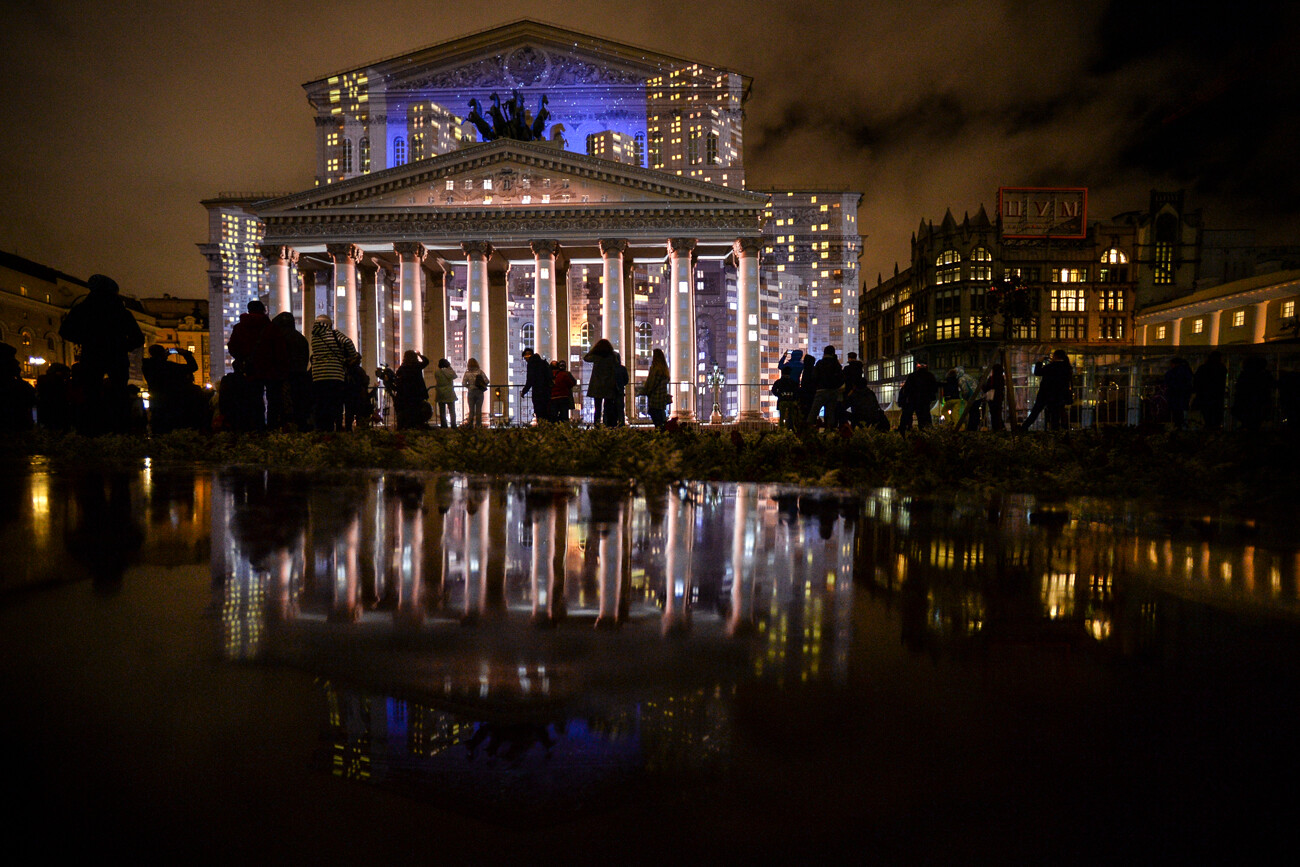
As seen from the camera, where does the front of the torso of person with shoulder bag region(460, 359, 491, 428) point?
away from the camera

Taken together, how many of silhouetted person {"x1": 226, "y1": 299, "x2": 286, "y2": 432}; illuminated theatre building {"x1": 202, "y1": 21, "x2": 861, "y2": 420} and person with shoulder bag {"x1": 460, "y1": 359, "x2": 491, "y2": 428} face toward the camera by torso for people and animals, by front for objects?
1

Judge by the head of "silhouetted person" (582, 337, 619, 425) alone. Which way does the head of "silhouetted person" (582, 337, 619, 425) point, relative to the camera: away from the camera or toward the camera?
away from the camera

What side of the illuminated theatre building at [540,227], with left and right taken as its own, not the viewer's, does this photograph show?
front

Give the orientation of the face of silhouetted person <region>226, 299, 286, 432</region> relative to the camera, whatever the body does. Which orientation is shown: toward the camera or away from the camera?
away from the camera

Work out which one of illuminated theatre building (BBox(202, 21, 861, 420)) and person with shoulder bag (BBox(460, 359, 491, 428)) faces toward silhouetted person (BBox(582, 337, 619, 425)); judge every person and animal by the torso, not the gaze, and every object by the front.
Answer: the illuminated theatre building

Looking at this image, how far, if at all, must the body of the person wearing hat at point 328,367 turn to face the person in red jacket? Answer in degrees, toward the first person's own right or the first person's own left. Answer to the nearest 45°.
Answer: approximately 90° to the first person's own right

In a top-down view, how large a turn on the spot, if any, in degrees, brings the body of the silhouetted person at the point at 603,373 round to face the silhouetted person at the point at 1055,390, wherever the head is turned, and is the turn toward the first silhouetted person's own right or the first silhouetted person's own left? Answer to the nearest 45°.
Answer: approximately 135° to the first silhouetted person's own right

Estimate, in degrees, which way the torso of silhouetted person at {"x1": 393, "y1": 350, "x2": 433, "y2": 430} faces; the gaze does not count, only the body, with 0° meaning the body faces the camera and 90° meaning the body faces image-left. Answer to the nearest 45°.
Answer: approximately 180°

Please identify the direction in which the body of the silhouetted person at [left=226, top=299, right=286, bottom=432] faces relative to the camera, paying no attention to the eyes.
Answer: away from the camera

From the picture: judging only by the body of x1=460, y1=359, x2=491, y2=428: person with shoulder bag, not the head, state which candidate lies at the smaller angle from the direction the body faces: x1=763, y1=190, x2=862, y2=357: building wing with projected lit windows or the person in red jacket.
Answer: the building wing with projected lit windows

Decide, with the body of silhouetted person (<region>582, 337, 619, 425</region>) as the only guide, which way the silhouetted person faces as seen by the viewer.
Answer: away from the camera

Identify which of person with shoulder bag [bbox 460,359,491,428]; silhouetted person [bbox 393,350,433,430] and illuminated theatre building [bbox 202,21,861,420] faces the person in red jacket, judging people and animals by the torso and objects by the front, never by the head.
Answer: the illuminated theatre building

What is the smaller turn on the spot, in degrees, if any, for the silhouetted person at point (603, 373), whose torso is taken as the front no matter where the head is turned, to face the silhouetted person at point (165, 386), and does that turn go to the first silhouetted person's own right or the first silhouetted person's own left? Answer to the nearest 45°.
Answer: approximately 90° to the first silhouetted person's own left

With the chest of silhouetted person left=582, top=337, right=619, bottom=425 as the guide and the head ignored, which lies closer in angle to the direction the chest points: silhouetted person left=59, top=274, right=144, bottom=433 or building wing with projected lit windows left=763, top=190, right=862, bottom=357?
the building wing with projected lit windows

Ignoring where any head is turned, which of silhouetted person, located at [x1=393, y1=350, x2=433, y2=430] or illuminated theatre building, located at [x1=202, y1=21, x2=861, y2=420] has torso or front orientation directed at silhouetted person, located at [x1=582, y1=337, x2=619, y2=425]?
the illuminated theatre building

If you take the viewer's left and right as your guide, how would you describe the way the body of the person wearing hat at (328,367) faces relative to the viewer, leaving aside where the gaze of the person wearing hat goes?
facing away from the viewer

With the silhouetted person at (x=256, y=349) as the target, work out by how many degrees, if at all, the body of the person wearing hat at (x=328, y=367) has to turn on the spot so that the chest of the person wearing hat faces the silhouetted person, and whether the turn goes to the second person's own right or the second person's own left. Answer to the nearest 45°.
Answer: approximately 135° to the second person's own left
